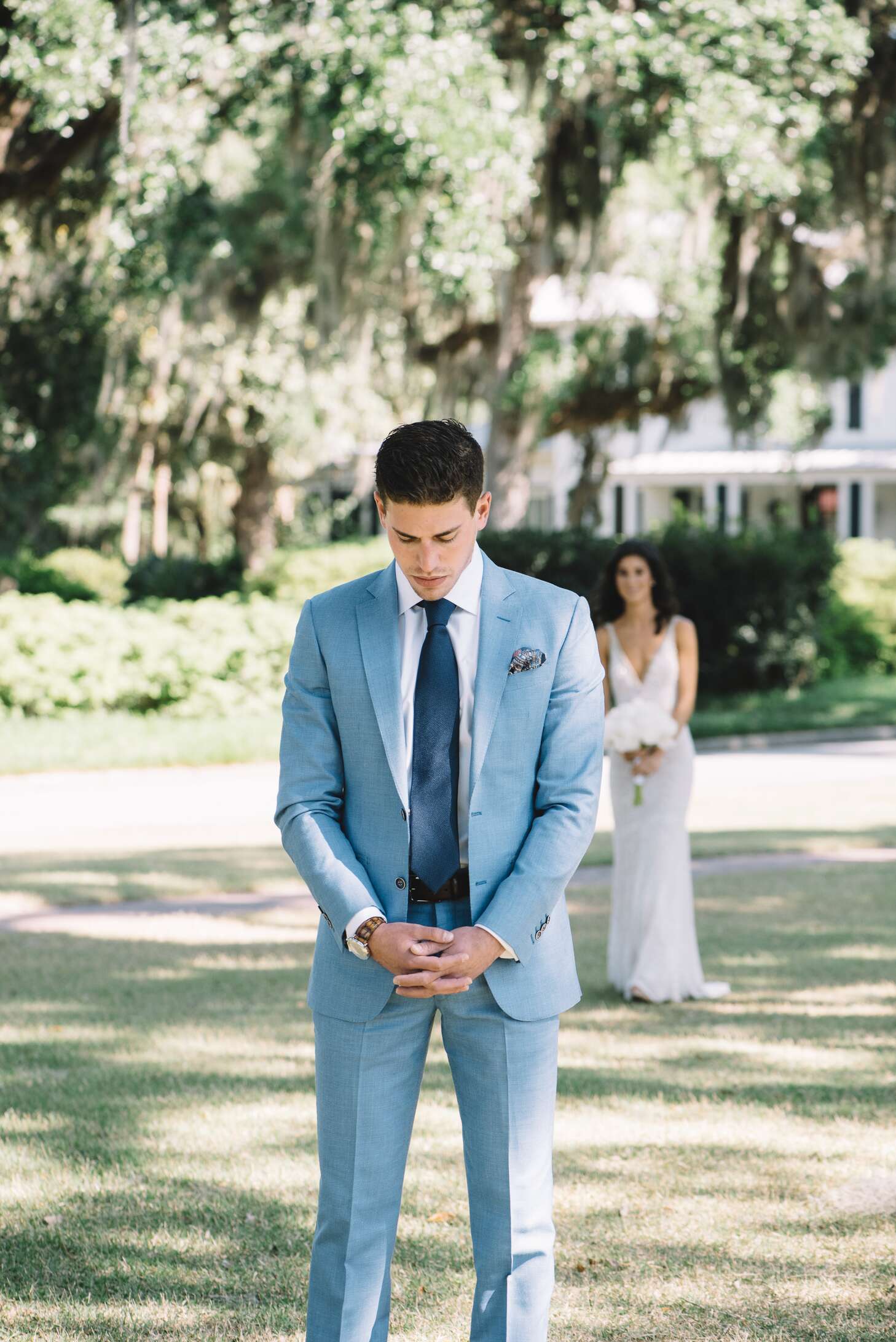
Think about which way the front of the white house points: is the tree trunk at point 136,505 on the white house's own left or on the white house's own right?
on the white house's own right

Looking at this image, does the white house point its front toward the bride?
yes

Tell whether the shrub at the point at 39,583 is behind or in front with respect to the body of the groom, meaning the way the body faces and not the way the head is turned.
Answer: behind

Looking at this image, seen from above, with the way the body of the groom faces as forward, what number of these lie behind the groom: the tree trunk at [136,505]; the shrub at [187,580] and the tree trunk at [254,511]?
3

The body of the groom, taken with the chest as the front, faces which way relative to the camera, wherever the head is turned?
toward the camera

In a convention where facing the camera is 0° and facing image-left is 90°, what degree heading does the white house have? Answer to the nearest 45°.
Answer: approximately 0°

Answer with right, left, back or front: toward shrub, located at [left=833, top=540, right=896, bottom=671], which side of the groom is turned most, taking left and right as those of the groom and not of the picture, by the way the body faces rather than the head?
back

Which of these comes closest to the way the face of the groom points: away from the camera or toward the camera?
toward the camera

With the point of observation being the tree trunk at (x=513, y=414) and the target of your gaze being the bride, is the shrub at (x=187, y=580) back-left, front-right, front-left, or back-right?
front-right

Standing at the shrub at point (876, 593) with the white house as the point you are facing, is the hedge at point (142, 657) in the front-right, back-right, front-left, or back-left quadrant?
back-left

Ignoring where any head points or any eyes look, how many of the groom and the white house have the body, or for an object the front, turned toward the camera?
2

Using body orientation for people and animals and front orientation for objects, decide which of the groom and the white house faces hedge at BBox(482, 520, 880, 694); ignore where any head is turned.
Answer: the white house

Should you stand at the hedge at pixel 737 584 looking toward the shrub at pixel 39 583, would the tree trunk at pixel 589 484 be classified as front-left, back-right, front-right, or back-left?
front-right

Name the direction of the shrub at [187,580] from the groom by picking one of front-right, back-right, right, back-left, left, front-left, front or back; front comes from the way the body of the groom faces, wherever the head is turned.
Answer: back
